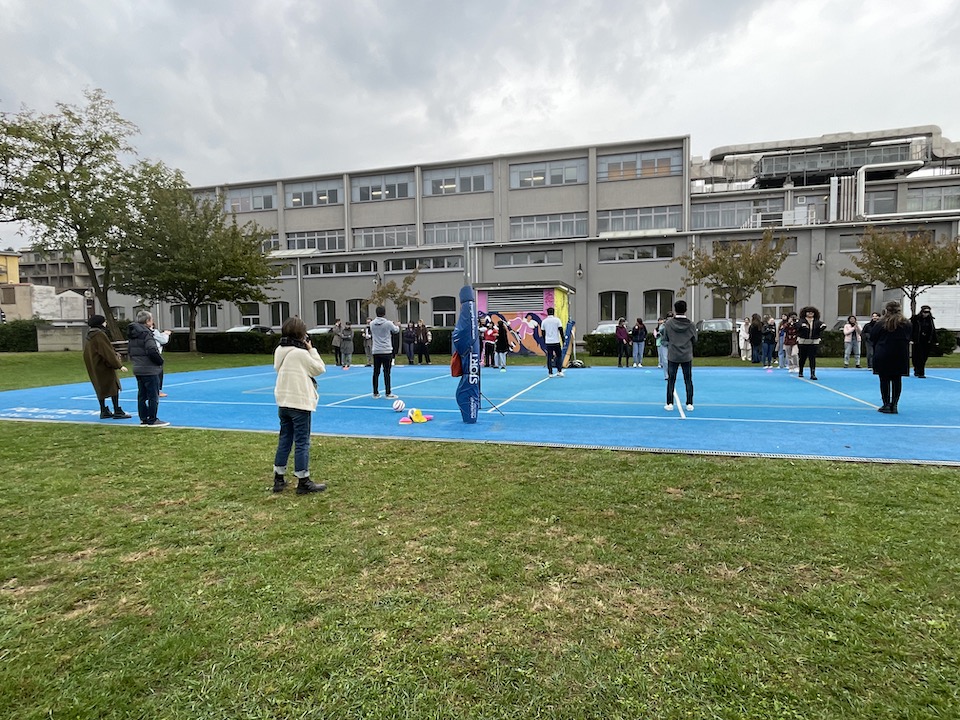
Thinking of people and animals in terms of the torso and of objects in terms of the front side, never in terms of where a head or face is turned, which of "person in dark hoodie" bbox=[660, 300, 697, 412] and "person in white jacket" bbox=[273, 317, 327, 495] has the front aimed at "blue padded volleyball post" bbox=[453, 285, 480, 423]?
the person in white jacket

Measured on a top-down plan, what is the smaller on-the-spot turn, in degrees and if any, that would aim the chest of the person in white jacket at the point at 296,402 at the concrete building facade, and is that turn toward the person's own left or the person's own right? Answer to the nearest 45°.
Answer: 0° — they already face it

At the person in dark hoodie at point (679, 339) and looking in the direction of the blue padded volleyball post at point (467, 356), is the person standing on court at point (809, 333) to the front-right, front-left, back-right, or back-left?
back-right

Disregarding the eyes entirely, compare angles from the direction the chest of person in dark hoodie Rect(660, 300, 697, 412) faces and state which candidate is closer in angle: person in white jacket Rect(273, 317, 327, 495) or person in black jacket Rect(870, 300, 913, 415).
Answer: the person in black jacket

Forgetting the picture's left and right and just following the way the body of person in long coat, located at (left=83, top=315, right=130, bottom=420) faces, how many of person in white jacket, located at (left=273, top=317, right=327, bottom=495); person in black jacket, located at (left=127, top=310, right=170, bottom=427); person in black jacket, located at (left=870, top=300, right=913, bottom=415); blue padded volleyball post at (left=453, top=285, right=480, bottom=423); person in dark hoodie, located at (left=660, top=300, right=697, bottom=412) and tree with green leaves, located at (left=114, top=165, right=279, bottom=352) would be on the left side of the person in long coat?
1

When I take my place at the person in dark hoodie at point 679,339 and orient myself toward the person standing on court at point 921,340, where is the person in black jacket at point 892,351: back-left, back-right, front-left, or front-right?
front-right

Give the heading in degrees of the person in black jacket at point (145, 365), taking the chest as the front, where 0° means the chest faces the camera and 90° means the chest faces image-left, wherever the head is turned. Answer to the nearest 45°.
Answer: approximately 225°

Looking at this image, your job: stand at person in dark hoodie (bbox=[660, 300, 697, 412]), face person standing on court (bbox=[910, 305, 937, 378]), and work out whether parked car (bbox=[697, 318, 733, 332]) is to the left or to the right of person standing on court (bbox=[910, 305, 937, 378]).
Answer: left

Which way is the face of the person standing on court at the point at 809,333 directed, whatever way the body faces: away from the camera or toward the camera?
toward the camera

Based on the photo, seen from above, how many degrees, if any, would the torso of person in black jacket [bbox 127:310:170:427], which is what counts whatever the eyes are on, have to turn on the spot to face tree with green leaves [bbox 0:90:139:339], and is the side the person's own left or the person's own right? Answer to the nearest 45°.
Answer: approximately 45° to the person's own left

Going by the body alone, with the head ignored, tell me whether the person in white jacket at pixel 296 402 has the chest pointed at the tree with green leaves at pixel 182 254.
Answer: no

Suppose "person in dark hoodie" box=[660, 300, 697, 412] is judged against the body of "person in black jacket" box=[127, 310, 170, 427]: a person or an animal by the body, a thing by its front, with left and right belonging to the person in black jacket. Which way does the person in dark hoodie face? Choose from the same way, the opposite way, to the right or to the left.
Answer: the same way

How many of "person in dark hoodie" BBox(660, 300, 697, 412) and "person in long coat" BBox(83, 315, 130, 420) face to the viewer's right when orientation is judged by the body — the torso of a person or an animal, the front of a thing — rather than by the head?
1

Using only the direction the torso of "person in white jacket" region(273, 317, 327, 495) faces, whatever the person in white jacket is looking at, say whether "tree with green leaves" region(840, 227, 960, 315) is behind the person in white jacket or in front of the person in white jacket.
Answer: in front

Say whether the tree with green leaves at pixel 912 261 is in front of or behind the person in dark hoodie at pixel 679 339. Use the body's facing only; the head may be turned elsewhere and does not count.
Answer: in front

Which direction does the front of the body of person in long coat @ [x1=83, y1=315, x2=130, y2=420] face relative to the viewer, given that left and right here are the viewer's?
facing to the right of the viewer

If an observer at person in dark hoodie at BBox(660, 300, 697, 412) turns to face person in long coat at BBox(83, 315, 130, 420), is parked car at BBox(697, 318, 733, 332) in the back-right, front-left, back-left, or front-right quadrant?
back-right

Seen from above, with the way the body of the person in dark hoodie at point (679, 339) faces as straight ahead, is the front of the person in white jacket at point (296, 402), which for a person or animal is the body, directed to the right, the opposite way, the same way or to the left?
the same way

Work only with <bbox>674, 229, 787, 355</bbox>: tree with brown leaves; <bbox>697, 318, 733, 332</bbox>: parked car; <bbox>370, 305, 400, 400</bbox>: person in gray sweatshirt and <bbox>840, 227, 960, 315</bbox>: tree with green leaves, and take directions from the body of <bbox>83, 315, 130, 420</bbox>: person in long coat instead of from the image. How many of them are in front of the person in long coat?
4

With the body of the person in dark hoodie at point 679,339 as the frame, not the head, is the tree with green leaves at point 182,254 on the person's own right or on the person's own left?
on the person's own left

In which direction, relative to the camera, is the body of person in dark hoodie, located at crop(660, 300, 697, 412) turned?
away from the camera
